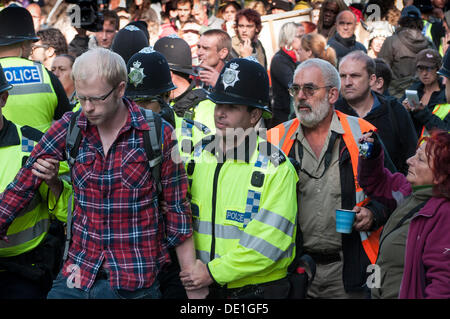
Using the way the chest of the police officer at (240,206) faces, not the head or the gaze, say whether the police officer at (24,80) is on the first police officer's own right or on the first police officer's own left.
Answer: on the first police officer's own right

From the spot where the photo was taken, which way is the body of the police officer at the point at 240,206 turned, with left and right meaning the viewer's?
facing the viewer and to the left of the viewer

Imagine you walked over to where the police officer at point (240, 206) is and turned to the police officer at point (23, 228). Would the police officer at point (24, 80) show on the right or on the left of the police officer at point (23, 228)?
right

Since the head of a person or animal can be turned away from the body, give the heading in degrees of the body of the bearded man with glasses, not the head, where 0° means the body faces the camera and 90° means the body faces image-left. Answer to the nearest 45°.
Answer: approximately 45°

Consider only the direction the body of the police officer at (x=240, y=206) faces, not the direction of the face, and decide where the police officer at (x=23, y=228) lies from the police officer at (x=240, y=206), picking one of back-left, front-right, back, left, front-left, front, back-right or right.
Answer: front-right

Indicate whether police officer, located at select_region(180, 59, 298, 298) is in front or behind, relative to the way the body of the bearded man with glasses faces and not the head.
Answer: in front
